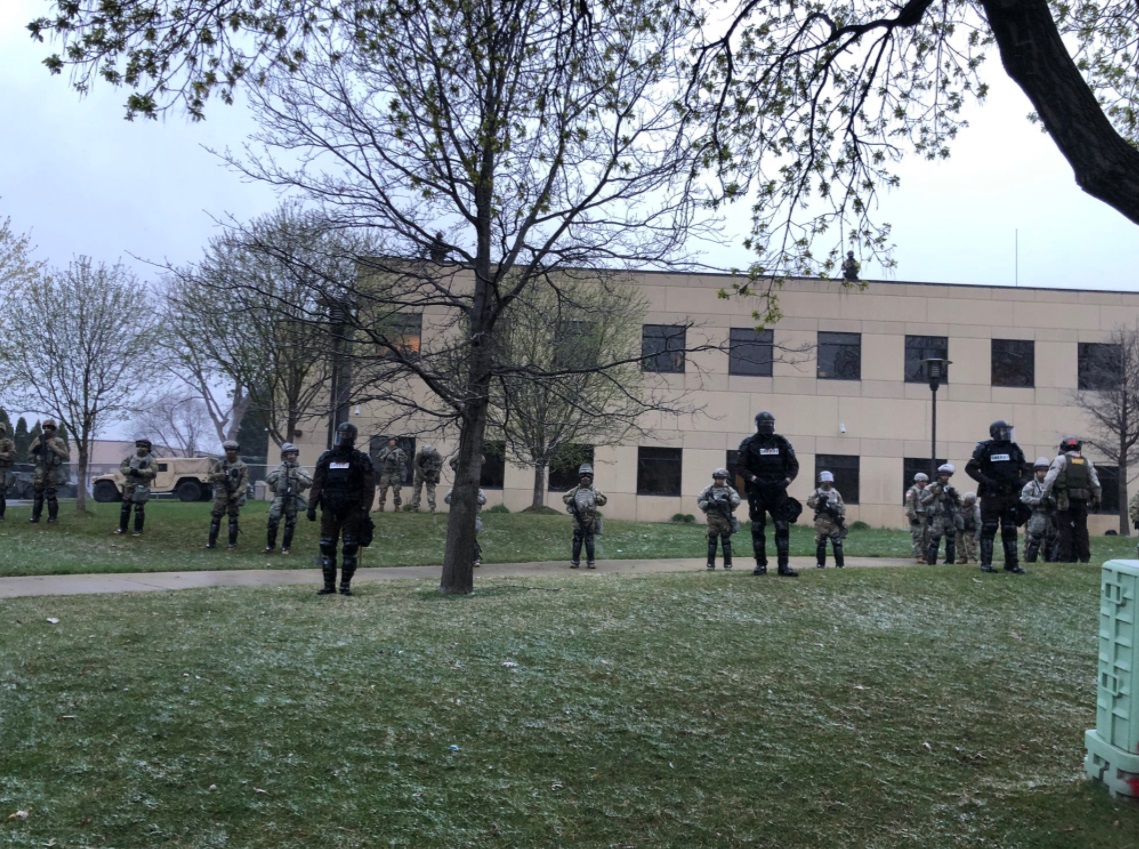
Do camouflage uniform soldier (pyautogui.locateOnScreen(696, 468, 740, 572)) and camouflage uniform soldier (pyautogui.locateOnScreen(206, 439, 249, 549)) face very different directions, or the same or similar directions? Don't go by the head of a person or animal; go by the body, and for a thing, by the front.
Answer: same or similar directions

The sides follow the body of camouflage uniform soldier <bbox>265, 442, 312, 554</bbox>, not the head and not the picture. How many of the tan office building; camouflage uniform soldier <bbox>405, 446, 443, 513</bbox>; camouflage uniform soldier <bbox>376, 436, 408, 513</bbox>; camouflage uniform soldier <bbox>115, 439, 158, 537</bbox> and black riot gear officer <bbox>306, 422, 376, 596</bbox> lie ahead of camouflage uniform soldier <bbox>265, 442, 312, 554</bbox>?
1

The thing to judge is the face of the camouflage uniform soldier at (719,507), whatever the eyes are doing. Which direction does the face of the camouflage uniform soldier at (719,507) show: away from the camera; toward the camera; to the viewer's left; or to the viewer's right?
toward the camera

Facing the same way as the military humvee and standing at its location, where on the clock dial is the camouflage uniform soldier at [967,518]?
The camouflage uniform soldier is roughly at 8 o'clock from the military humvee.

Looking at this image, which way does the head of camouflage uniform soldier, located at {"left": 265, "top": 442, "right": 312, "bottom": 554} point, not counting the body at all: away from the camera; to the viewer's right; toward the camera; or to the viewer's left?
toward the camera

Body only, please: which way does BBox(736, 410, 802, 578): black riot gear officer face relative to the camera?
toward the camera

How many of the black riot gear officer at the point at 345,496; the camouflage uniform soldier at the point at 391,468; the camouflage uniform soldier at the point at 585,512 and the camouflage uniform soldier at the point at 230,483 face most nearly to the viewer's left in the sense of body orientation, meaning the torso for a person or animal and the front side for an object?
0

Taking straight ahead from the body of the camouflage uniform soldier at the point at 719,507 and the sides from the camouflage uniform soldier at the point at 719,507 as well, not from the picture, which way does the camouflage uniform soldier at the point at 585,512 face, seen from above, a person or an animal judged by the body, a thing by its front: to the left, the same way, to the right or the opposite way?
the same way

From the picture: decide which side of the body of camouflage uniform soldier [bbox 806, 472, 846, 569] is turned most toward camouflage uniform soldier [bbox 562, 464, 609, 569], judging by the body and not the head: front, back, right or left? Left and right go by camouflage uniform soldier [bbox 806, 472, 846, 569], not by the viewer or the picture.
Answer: right

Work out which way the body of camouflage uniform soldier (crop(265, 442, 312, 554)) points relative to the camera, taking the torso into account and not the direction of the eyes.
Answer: toward the camera

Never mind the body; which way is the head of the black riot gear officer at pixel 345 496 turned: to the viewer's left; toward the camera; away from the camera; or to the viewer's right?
toward the camera

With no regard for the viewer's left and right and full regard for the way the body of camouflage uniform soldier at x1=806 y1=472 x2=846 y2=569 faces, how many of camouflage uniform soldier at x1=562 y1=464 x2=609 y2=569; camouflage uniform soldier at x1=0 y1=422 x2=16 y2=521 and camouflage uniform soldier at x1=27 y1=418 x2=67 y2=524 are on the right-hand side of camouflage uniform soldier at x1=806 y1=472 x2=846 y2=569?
3

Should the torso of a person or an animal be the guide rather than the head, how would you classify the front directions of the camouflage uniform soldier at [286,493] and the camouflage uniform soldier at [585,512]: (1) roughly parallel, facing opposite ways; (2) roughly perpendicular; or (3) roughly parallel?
roughly parallel

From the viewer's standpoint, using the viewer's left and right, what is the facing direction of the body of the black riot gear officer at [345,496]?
facing the viewer

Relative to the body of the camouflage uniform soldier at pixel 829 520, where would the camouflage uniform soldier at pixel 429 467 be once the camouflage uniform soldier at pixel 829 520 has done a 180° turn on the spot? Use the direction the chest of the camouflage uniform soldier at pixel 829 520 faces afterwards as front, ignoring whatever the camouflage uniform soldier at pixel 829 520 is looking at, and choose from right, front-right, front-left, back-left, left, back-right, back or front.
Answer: front-left

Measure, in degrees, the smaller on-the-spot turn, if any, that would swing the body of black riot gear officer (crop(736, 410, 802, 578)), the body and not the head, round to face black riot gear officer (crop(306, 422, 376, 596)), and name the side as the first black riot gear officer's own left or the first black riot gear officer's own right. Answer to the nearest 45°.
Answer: approximately 90° to the first black riot gear officer's own right

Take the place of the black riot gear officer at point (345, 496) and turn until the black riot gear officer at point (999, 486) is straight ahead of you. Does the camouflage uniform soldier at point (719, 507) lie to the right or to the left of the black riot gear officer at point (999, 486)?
left

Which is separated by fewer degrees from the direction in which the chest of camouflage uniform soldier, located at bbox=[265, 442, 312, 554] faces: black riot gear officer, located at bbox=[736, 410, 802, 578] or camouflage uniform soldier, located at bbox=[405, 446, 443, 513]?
the black riot gear officer

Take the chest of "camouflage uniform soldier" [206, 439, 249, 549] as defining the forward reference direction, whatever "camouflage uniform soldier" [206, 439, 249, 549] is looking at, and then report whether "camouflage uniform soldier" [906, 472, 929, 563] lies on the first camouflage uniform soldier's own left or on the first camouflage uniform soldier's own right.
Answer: on the first camouflage uniform soldier's own left
